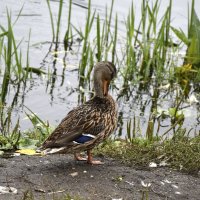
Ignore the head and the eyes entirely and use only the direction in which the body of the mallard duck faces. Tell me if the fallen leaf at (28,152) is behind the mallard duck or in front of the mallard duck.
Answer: behind

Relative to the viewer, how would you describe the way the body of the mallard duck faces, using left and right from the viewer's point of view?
facing to the right of the viewer
